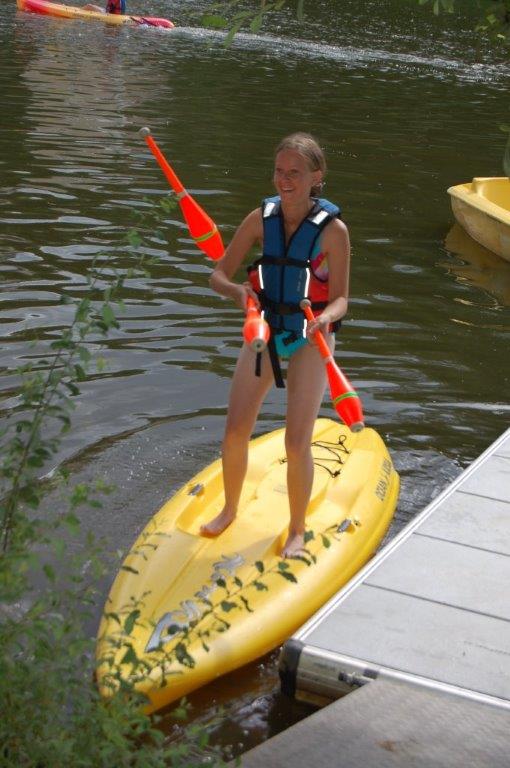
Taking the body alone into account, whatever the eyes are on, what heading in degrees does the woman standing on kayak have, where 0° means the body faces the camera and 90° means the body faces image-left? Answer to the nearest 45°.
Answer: approximately 45°

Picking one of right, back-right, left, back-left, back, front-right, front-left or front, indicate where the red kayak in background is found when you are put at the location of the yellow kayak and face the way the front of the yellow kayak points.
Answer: back-right

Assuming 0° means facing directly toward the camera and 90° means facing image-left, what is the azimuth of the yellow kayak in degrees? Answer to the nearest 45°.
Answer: approximately 45°

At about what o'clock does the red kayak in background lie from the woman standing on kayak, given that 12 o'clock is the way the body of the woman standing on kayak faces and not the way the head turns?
The red kayak in background is roughly at 4 o'clock from the woman standing on kayak.

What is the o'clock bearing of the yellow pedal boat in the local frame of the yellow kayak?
The yellow pedal boat is roughly at 5 o'clock from the yellow kayak.

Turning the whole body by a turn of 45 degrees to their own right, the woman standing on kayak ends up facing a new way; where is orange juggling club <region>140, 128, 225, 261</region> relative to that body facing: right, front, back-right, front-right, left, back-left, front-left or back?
front-right
